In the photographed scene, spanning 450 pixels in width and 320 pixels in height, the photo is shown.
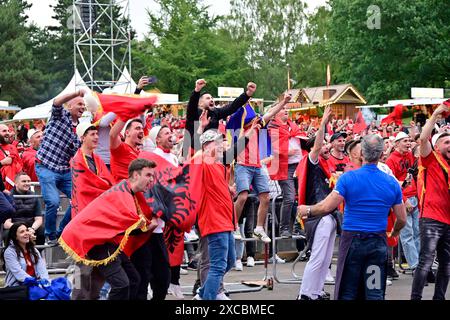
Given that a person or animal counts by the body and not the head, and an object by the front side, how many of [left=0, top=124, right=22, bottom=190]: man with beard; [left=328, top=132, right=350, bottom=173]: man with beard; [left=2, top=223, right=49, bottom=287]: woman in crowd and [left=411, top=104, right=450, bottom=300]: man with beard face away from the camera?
0

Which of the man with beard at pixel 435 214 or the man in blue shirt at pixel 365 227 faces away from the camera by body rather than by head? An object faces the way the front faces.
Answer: the man in blue shirt

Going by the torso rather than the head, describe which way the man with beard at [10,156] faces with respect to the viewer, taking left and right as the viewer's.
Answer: facing the viewer and to the right of the viewer

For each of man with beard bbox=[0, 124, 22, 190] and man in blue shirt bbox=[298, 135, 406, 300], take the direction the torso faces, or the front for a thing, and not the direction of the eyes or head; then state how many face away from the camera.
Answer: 1

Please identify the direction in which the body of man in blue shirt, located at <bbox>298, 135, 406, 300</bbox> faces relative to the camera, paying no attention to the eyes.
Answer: away from the camera

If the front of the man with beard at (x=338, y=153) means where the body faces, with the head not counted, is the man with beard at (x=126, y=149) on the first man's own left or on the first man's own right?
on the first man's own right

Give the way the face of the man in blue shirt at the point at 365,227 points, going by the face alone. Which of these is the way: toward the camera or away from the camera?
away from the camera

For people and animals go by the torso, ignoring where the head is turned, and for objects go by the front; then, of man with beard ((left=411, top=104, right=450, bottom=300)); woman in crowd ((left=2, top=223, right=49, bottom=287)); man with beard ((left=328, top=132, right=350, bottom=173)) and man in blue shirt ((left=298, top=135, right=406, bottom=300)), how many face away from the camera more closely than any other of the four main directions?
1

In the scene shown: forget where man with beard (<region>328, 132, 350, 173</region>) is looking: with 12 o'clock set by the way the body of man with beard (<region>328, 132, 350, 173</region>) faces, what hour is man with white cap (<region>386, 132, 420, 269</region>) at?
man with white cap (<region>386, 132, 420, 269</region>) is roughly at 9 o'clock from man with beard (<region>328, 132, 350, 173</region>).

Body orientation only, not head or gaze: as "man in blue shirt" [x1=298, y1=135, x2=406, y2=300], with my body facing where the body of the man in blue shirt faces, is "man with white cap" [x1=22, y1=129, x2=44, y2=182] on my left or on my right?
on my left

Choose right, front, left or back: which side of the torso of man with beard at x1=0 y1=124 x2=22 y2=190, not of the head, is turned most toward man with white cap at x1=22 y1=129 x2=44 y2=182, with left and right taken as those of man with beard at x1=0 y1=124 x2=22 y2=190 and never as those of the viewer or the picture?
left

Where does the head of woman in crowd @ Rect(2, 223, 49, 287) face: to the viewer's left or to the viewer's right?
to the viewer's right

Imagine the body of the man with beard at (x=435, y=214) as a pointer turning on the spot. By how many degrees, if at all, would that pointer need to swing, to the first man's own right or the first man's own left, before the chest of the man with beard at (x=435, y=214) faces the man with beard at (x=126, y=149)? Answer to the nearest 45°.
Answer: approximately 135° to the first man's own right

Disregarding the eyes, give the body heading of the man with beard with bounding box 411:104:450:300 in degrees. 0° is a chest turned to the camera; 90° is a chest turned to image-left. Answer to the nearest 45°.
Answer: approximately 315°

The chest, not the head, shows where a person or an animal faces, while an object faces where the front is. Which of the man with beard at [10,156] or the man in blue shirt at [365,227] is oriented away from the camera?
the man in blue shirt

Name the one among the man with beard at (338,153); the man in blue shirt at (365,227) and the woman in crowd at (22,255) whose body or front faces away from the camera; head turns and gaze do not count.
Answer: the man in blue shirt

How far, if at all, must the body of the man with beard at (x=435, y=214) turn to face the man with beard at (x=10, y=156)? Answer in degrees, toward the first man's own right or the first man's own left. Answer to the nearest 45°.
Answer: approximately 135° to the first man's own right
